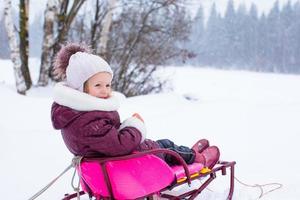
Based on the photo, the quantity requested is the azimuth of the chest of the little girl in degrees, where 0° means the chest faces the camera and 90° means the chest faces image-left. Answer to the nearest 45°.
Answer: approximately 270°

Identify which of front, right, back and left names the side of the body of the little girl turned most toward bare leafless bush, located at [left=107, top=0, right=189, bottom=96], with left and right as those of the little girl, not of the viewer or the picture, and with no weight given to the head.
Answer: left

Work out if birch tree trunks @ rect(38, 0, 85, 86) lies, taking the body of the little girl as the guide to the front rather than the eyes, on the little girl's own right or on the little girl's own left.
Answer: on the little girl's own left
